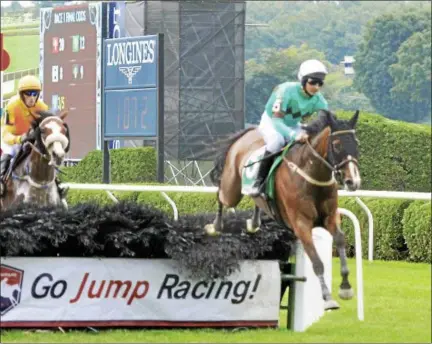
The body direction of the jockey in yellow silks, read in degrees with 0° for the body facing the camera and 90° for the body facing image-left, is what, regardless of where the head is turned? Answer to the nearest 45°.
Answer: approximately 315°

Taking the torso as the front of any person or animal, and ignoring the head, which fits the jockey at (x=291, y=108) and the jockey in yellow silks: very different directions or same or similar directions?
same or similar directions

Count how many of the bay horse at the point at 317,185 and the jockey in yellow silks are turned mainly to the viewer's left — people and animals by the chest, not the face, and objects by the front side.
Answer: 0

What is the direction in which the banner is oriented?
toward the camera

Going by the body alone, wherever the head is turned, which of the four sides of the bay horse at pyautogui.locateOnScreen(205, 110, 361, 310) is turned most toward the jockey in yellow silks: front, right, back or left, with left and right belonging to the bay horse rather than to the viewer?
back

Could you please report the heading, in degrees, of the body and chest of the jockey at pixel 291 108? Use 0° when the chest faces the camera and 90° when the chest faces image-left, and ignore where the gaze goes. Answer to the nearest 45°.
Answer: approximately 315°

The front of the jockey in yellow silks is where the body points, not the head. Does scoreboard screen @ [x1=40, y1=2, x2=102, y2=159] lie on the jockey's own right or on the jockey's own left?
on the jockey's own left

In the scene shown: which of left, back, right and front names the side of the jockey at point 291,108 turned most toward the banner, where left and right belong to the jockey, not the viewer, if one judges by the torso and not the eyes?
right

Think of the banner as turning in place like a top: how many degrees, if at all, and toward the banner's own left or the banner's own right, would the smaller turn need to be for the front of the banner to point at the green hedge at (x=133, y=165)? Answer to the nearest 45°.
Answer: approximately 180°

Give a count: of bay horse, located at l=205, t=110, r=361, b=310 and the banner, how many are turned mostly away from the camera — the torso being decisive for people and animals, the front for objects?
0
